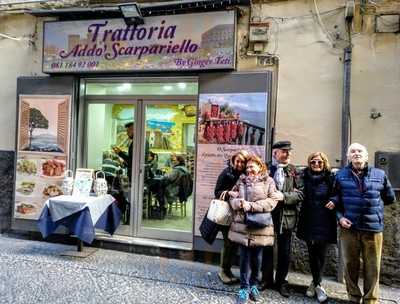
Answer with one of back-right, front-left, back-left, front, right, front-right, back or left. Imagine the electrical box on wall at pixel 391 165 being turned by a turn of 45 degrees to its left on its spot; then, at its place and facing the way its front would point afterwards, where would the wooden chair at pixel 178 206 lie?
back-right

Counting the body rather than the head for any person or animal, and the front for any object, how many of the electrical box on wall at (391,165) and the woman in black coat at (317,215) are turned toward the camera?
2

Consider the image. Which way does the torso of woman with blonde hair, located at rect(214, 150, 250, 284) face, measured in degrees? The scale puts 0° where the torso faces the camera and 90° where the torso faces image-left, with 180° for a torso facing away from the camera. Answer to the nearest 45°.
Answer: approximately 315°

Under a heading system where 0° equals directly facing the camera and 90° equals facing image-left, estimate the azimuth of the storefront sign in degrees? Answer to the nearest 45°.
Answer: approximately 0°

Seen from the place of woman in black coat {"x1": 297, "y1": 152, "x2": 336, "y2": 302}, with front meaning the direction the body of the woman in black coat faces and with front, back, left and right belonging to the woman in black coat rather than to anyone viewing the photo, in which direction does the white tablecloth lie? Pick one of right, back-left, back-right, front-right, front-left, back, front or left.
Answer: right

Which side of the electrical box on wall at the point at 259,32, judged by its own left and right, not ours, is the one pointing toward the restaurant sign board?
right
